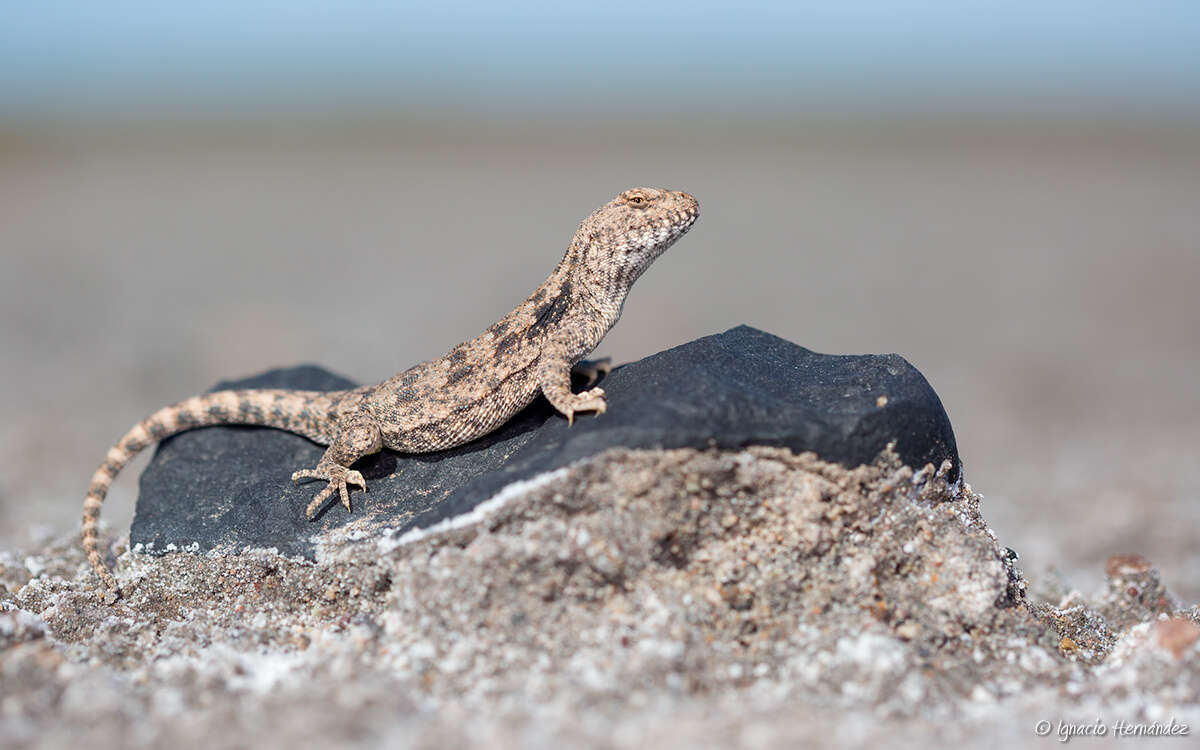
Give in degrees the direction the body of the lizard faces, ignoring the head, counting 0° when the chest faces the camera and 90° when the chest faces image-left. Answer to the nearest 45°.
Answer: approximately 270°
